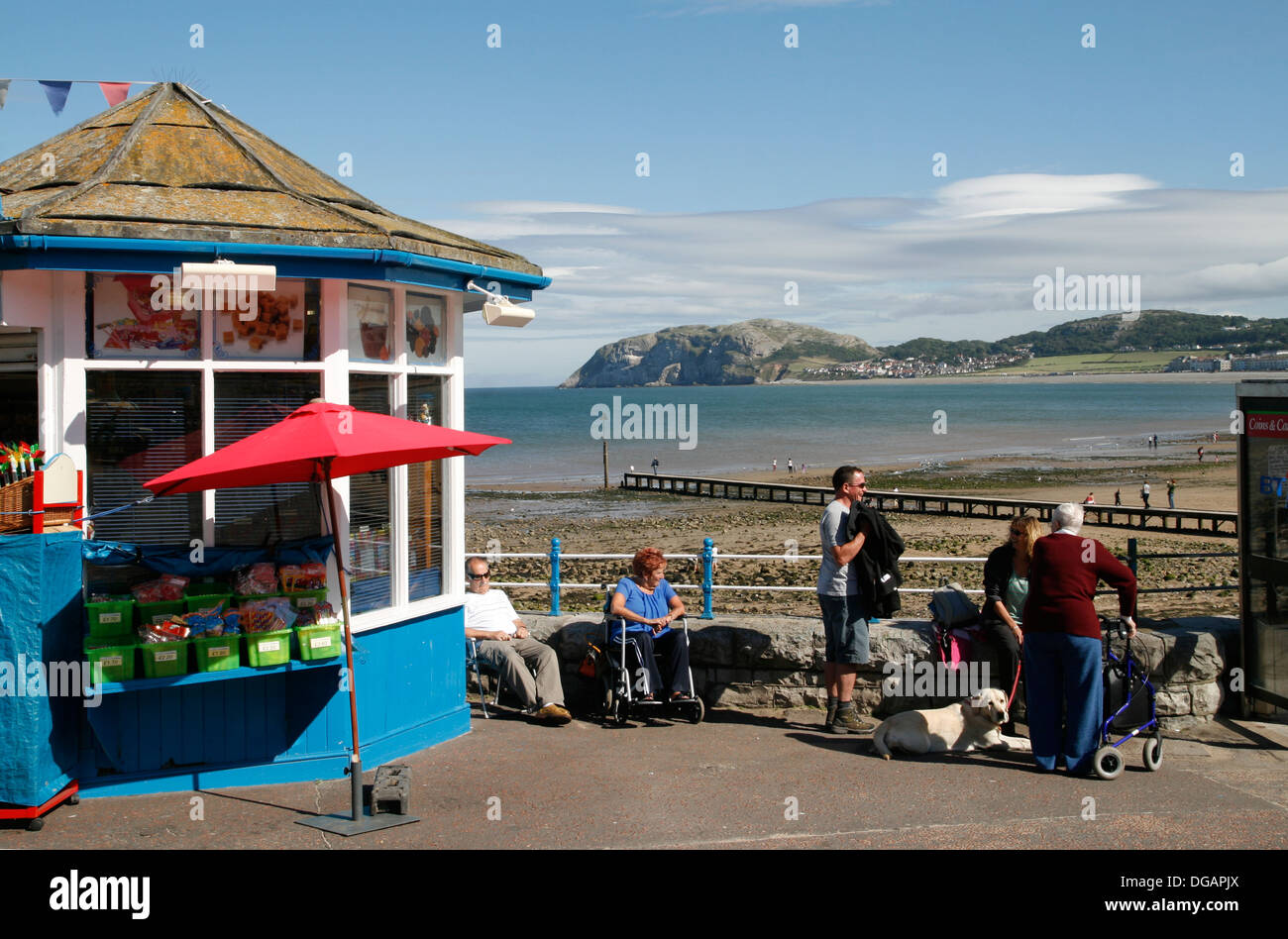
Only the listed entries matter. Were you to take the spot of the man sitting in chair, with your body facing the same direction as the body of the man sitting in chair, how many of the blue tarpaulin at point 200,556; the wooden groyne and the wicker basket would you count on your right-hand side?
2

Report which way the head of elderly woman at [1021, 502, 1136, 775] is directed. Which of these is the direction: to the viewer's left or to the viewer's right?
to the viewer's left

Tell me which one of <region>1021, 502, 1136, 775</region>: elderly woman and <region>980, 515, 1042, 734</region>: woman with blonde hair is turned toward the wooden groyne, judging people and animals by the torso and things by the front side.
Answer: the elderly woman

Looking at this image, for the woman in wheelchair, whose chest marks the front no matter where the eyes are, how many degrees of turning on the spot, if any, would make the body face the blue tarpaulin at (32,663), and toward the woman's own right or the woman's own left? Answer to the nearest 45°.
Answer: approximately 90° to the woman's own right

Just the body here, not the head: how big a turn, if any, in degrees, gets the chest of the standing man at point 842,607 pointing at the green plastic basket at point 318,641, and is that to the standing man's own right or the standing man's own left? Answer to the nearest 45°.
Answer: approximately 135° to the standing man's own right

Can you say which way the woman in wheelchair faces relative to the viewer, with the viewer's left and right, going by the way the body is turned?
facing the viewer and to the right of the viewer

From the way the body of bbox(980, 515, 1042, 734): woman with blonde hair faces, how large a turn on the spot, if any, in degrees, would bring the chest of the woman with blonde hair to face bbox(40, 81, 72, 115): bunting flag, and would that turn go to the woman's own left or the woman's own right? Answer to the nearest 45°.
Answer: approximately 135° to the woman's own right

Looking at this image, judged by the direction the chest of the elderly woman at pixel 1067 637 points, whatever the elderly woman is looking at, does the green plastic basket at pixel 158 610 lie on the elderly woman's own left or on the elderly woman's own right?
on the elderly woman's own left

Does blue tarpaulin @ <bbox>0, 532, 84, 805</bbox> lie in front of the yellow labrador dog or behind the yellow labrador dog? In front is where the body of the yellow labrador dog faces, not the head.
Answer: behind

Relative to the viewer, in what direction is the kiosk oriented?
toward the camera

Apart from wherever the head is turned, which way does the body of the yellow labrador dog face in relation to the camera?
to the viewer's right

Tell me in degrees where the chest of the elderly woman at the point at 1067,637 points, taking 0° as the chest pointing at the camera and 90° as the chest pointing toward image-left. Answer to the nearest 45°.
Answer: approximately 180°

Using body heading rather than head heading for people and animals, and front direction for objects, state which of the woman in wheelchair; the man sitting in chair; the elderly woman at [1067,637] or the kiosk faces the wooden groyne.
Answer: the elderly woman
